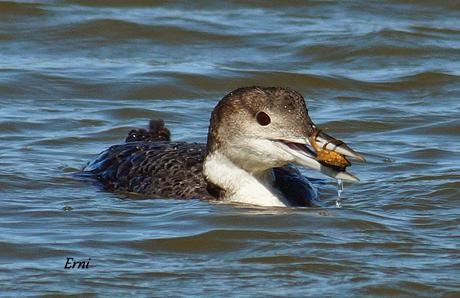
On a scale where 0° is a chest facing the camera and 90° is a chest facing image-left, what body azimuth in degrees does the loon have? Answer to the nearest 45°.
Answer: approximately 315°
